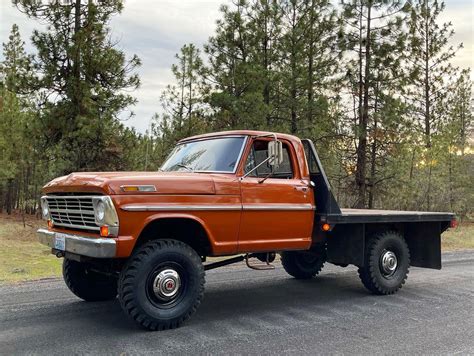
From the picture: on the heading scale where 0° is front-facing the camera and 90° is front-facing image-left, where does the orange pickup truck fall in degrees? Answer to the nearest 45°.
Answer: approximately 45°

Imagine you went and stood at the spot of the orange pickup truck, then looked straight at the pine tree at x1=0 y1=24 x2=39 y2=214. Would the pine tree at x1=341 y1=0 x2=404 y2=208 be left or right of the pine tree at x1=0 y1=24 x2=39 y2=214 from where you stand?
right

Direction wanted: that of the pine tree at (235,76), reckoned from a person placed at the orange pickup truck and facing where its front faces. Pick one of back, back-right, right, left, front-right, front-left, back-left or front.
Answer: back-right

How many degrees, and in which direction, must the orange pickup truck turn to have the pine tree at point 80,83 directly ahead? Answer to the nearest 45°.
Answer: approximately 90° to its right

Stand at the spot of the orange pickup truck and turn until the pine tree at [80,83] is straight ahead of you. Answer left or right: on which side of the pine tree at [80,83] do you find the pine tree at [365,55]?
right

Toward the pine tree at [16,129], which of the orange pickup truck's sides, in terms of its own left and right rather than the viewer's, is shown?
right

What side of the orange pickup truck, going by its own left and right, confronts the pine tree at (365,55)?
back
